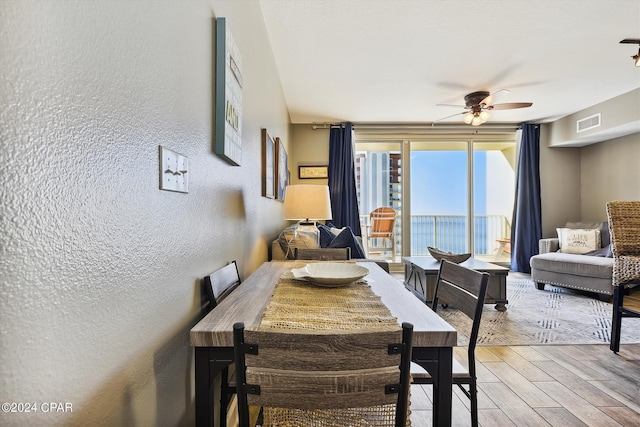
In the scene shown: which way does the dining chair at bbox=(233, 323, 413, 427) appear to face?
away from the camera

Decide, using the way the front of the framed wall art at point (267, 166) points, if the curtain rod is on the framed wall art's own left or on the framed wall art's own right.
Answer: on the framed wall art's own left

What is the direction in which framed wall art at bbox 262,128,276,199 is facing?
to the viewer's right

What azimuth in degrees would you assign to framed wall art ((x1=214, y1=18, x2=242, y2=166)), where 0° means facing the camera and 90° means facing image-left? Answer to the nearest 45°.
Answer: approximately 270°

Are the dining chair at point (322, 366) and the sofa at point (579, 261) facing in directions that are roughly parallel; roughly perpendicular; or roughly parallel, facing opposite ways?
roughly perpendicular

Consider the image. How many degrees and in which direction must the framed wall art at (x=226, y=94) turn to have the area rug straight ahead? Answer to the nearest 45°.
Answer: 0° — it already faces it
